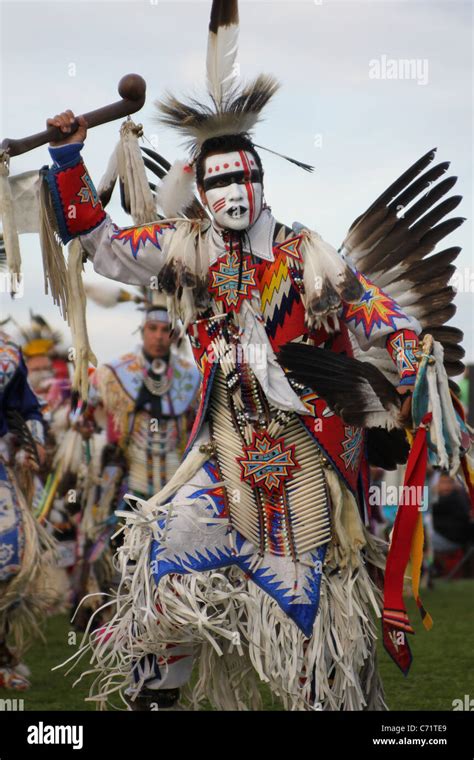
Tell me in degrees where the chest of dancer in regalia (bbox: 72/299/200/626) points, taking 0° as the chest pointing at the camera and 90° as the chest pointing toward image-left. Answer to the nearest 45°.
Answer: approximately 0°

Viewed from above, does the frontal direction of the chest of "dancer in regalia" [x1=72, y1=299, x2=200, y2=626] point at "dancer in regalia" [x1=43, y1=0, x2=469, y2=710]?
yes

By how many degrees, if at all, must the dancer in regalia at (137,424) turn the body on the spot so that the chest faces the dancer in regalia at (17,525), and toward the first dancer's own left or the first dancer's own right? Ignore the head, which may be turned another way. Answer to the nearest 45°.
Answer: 0° — they already face them
